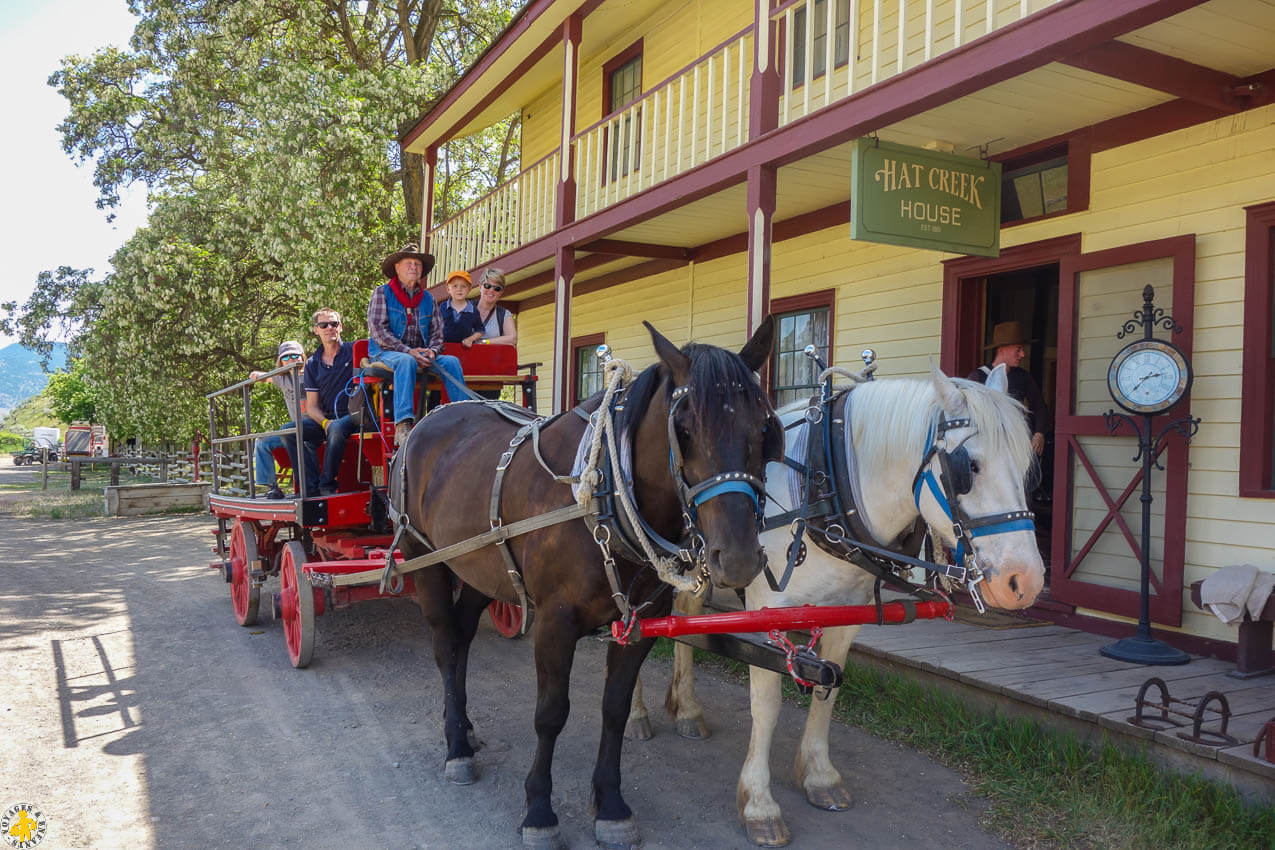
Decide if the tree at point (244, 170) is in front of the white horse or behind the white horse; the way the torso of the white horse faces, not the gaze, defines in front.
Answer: behind

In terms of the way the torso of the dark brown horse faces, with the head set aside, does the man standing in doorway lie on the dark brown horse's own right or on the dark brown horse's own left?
on the dark brown horse's own left

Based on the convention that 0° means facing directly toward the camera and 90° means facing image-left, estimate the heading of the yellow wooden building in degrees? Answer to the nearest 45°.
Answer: approximately 45°

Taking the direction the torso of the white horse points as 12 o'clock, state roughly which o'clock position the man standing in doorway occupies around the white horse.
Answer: The man standing in doorway is roughly at 8 o'clock from the white horse.

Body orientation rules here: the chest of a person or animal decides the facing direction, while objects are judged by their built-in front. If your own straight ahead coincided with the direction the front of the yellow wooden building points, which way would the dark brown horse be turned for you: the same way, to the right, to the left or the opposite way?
to the left

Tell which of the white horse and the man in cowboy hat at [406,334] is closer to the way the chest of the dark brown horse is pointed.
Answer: the white horse

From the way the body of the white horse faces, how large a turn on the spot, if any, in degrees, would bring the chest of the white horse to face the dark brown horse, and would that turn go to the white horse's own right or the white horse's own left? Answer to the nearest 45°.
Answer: approximately 135° to the white horse's own right
